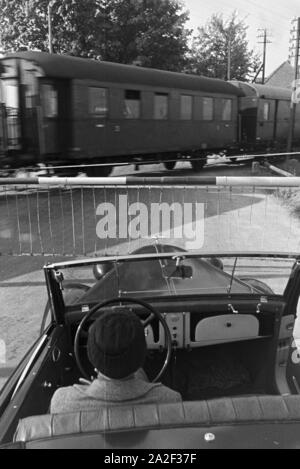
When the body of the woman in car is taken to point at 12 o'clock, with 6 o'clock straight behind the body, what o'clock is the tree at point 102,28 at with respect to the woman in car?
The tree is roughly at 12 o'clock from the woman in car.

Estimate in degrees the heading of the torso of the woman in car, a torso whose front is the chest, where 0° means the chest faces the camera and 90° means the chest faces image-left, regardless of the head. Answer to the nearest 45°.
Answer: approximately 180°

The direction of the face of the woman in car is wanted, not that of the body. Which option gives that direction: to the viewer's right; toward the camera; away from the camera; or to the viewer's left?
away from the camera

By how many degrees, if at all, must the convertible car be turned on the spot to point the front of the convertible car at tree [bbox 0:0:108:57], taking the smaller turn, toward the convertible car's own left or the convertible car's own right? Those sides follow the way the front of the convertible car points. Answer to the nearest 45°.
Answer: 0° — it already faces it

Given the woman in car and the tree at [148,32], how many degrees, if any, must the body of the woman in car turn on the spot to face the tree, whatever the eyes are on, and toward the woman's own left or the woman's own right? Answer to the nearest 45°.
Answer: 0° — they already face it

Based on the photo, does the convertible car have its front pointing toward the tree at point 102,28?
yes

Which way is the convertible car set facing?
away from the camera
